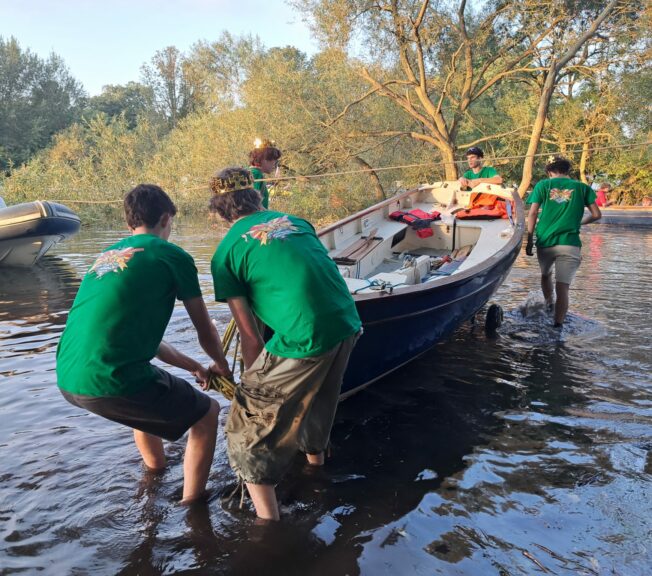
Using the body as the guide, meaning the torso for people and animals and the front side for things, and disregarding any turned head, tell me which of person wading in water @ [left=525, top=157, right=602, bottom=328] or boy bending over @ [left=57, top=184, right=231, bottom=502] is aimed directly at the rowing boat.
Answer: the boy bending over

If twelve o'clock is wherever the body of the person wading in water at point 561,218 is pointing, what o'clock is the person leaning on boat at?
The person leaning on boat is roughly at 11 o'clock from the person wading in water.

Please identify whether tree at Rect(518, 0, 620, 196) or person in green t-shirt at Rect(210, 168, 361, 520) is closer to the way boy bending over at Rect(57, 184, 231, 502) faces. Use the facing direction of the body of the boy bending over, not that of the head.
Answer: the tree

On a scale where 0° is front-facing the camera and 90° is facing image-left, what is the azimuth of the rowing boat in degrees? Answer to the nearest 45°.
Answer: approximately 45°

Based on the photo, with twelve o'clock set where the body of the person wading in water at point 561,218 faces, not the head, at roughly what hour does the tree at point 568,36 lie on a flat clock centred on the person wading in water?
The tree is roughly at 12 o'clock from the person wading in water.

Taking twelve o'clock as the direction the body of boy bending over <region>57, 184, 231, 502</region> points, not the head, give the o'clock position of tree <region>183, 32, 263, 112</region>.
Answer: The tree is roughly at 11 o'clock from the boy bending over.

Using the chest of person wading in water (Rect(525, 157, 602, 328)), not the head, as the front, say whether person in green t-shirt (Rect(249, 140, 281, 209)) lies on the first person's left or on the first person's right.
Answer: on the first person's left

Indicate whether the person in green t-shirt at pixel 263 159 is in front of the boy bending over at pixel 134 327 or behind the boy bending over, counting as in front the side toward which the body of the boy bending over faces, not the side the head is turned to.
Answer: in front

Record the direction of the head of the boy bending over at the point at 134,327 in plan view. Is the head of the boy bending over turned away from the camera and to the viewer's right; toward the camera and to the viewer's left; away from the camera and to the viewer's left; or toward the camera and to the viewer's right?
away from the camera and to the viewer's right

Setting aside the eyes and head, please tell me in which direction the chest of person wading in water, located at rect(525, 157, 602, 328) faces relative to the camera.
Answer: away from the camera

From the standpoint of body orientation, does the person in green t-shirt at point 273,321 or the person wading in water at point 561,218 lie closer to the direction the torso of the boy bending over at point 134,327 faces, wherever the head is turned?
the person wading in water

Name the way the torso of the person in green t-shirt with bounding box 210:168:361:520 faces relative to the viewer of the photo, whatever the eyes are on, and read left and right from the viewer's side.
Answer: facing away from the viewer and to the left of the viewer
